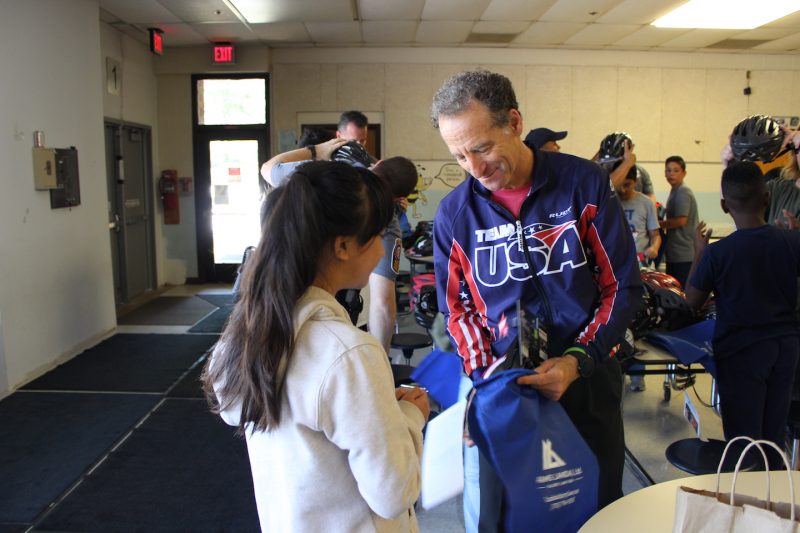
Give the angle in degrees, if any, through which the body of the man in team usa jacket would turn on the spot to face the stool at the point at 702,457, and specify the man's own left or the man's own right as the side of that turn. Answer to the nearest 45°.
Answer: approximately 180°

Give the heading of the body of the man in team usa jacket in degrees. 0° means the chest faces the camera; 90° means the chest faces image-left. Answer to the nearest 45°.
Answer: approximately 45°

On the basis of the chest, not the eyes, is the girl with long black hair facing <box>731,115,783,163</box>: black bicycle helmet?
yes

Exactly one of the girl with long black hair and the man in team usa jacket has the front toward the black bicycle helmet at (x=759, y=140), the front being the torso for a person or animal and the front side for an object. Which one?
the girl with long black hair

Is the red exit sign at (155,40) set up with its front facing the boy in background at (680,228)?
yes

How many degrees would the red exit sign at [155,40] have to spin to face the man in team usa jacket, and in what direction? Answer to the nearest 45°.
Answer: approximately 45° to its right

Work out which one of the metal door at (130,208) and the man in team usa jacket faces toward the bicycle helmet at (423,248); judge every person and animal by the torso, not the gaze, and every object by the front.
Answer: the metal door

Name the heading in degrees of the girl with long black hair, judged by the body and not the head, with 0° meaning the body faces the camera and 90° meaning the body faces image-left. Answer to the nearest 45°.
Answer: approximately 225°

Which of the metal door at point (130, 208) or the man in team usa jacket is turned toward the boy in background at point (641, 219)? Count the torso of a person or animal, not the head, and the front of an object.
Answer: the metal door

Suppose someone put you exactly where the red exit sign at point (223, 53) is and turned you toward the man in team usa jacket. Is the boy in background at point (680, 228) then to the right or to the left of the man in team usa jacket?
left
